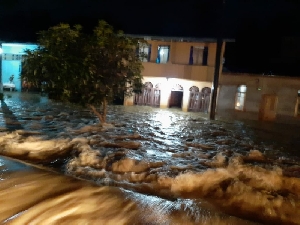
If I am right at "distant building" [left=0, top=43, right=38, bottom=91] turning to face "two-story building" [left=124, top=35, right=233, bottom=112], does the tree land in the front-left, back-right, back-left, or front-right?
front-right

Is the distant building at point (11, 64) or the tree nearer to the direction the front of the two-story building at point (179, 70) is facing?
the tree

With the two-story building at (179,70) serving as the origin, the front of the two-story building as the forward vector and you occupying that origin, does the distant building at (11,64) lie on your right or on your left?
on your right

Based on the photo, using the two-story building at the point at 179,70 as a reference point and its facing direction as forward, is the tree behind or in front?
in front

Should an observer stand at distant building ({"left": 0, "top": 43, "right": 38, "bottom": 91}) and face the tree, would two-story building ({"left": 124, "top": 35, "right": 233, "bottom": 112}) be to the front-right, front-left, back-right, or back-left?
front-left

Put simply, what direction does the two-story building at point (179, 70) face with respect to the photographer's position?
facing the viewer
